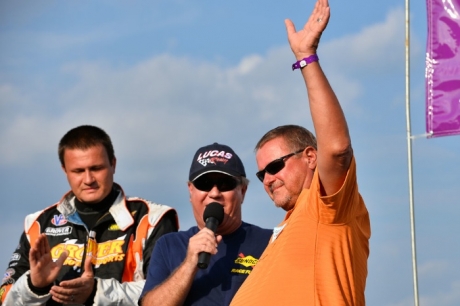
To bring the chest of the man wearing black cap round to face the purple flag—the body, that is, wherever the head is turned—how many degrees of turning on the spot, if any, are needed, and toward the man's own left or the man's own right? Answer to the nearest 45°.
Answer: approximately 90° to the man's own left

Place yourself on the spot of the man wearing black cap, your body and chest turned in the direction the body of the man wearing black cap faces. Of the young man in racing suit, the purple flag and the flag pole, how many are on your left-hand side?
2

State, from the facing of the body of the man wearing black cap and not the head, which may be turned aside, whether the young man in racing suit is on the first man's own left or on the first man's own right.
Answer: on the first man's own right

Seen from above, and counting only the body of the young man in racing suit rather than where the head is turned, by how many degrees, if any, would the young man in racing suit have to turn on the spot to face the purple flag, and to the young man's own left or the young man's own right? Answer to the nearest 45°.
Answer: approximately 135° to the young man's own left

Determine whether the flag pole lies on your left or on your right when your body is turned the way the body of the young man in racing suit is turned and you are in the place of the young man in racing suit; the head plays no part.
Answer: on your left

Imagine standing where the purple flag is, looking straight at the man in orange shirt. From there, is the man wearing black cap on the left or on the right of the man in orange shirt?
right

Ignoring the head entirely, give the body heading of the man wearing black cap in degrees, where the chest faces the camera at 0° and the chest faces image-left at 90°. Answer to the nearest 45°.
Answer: approximately 0°

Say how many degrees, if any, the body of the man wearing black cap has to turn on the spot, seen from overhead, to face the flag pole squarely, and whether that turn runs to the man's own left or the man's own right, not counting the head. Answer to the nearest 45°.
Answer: approximately 90° to the man's own left

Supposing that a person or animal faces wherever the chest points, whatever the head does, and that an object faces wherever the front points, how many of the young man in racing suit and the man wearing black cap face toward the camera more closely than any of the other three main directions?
2

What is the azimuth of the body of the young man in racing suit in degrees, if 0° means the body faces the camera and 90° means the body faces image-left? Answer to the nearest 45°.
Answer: approximately 0°
